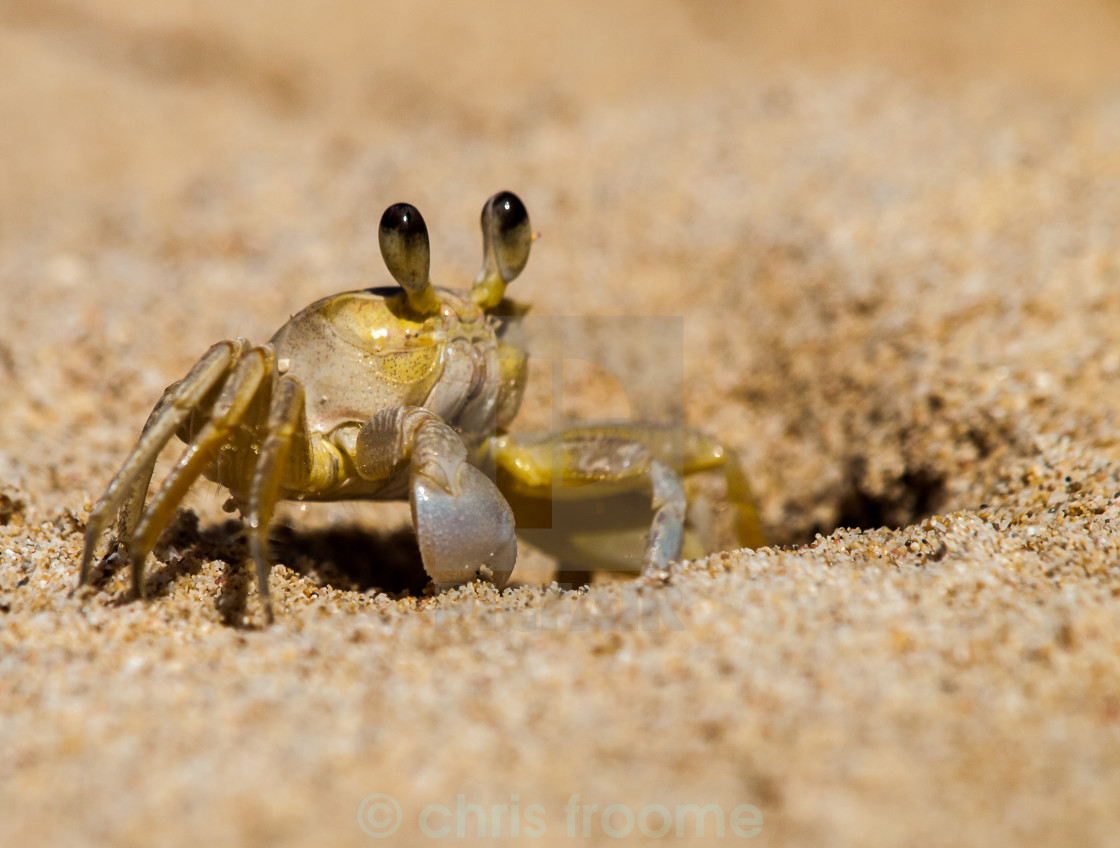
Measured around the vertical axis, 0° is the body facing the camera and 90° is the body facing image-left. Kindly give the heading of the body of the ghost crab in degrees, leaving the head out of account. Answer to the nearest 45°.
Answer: approximately 315°
